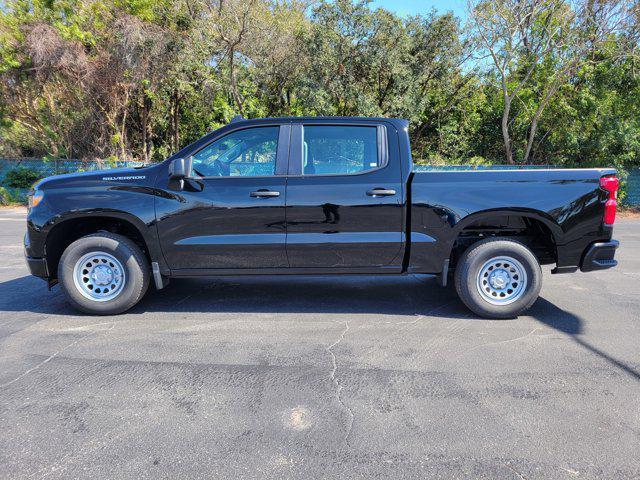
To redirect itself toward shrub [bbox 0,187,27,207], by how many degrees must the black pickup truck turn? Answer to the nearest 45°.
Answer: approximately 45° to its right

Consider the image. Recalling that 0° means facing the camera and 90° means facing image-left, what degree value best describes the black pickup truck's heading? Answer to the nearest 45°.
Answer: approximately 90°

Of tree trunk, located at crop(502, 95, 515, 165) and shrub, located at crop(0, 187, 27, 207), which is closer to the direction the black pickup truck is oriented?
the shrub

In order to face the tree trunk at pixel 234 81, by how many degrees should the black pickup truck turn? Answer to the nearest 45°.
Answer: approximately 90° to its right

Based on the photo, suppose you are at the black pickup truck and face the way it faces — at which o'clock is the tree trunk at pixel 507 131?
The tree trunk is roughly at 4 o'clock from the black pickup truck.
